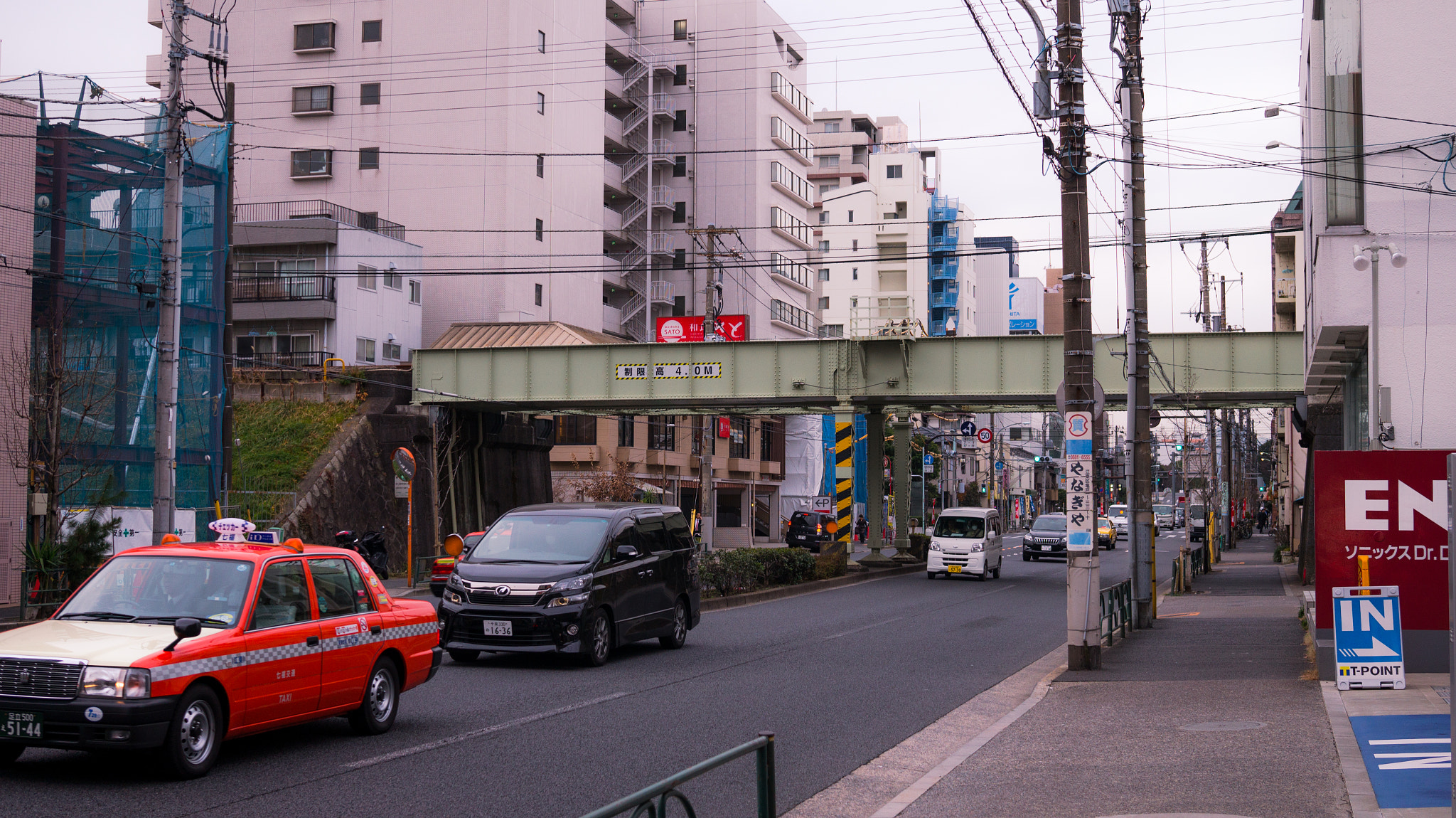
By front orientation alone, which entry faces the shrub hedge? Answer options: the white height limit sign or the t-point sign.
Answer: the white height limit sign

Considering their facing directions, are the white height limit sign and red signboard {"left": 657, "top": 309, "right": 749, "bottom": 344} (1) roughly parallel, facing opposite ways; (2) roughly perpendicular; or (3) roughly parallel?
roughly parallel

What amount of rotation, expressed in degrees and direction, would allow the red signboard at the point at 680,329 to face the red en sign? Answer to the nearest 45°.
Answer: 0° — it already faces it

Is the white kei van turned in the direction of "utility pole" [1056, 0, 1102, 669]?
yes

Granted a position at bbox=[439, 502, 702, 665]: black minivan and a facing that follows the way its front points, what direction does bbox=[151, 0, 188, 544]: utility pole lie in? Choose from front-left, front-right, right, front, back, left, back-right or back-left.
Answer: right

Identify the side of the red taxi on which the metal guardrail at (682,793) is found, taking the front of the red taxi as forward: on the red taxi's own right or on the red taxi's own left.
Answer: on the red taxi's own left

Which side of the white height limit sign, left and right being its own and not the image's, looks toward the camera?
front

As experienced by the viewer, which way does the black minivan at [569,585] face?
facing the viewer and to the left of the viewer

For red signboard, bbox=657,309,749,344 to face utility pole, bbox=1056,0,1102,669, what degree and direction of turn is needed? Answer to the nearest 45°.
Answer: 0° — it already faces it

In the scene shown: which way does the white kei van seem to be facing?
toward the camera
